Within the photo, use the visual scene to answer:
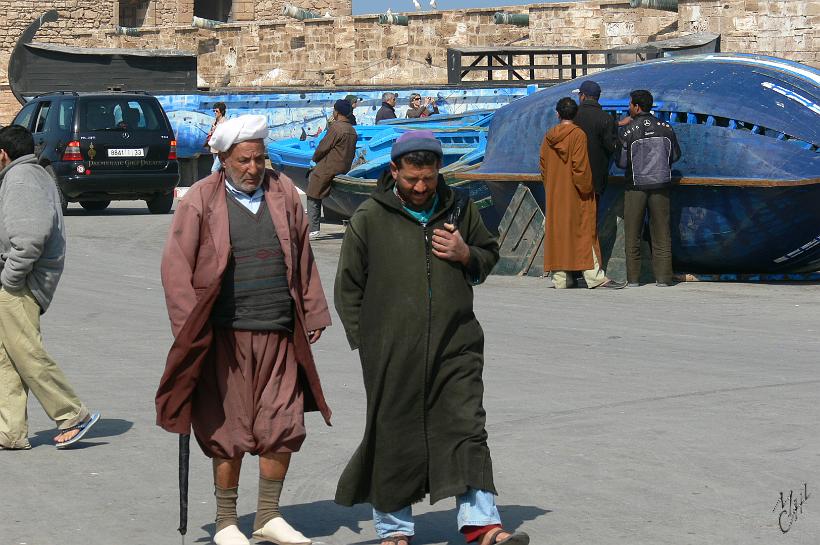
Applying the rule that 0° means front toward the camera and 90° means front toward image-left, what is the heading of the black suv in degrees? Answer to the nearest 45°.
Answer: approximately 135°

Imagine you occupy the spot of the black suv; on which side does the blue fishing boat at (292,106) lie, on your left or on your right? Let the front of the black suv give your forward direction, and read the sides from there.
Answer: on your right

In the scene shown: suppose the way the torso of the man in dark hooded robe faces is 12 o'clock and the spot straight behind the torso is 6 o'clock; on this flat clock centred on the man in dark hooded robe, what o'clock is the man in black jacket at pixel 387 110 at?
The man in black jacket is roughly at 6 o'clock from the man in dark hooded robe.

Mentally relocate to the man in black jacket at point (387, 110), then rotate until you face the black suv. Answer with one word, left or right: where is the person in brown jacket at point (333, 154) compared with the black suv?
left

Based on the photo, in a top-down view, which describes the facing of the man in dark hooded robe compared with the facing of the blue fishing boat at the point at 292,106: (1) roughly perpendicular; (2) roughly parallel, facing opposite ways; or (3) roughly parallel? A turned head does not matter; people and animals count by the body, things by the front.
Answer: roughly perpendicular
